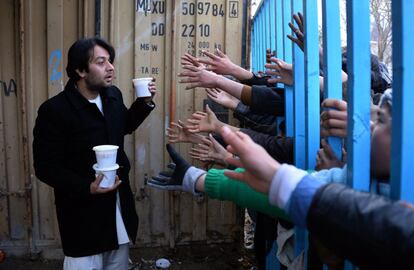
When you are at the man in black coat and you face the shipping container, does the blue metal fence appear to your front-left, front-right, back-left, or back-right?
back-right

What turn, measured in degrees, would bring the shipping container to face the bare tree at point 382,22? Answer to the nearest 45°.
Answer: approximately 135° to its left

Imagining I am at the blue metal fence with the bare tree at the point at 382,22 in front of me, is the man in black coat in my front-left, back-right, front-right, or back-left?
front-left

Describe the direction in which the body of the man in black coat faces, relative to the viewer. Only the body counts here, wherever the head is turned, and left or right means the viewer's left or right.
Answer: facing the viewer and to the right of the viewer

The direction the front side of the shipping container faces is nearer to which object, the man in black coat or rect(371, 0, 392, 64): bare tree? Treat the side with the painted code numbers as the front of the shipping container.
the man in black coat

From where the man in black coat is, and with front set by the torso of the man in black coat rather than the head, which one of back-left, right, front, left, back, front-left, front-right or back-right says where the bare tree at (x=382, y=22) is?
left

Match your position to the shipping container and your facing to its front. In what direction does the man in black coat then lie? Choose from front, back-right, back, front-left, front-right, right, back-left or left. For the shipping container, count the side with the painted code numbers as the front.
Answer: front

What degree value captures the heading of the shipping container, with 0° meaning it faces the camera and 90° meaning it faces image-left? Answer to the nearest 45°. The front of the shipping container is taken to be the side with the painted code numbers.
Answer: approximately 0°

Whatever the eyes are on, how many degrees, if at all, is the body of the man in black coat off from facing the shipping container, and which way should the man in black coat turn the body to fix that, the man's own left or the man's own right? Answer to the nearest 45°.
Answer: approximately 135° to the man's own left

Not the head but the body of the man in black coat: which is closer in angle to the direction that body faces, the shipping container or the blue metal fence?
the blue metal fence

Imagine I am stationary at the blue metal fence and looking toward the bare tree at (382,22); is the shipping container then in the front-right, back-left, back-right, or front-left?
front-left

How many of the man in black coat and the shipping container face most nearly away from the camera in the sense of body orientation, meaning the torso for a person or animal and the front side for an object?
0
